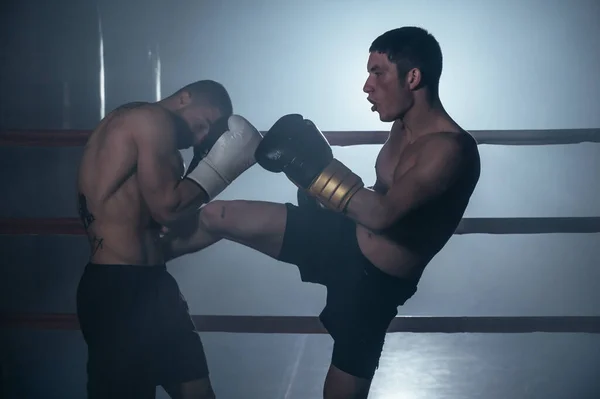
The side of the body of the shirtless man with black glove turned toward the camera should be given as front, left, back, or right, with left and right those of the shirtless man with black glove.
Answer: left

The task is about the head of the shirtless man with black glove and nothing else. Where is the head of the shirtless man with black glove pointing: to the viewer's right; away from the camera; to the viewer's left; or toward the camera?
to the viewer's left
